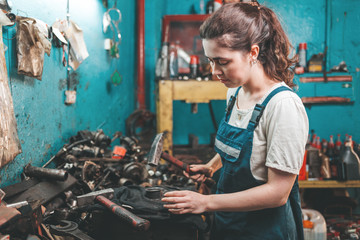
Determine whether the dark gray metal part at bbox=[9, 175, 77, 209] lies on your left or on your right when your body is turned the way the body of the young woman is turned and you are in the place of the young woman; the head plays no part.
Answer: on your right

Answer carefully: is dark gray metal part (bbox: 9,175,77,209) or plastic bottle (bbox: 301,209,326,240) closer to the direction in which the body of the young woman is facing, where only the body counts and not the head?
the dark gray metal part

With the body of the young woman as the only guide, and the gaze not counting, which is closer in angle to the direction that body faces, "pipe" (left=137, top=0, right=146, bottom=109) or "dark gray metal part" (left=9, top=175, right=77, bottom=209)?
the dark gray metal part

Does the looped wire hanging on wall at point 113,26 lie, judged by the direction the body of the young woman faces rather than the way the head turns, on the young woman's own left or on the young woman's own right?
on the young woman's own right

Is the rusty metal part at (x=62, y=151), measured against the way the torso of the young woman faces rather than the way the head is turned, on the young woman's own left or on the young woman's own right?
on the young woman's own right

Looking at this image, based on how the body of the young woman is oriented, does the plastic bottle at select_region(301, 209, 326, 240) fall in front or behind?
behind

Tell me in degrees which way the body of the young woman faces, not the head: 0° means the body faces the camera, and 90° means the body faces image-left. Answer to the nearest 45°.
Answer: approximately 45°
